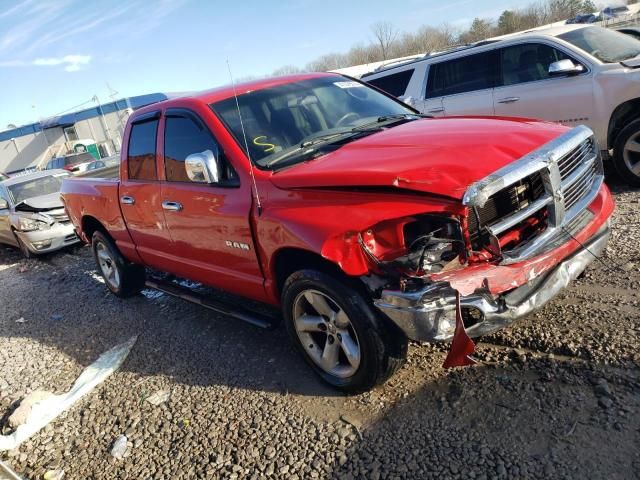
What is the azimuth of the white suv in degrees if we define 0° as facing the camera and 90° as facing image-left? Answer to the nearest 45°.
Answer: approximately 315°

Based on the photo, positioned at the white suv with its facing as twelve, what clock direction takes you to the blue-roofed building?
The blue-roofed building is roughly at 6 o'clock from the white suv.

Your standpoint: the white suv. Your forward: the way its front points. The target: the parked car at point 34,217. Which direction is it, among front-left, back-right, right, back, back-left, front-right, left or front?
back-right

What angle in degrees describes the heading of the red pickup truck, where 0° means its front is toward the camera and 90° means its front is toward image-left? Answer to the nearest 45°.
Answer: approximately 315°

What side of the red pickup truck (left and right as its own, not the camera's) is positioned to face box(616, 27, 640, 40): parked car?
left

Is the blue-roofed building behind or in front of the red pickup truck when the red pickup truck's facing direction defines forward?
behind
